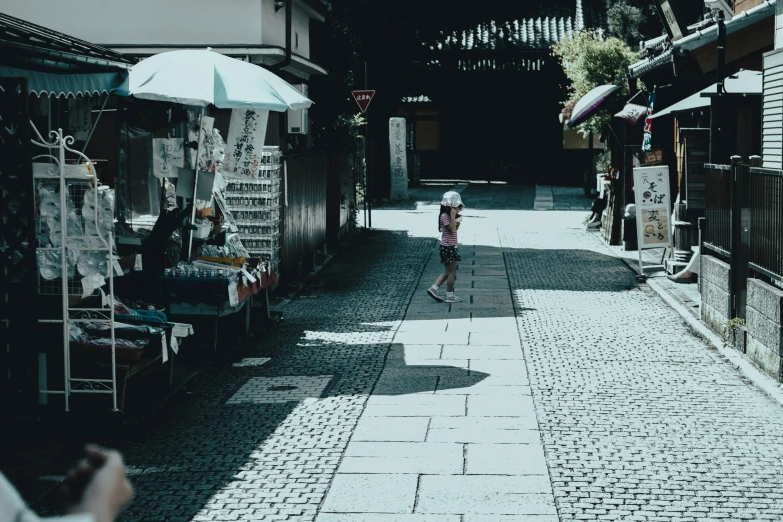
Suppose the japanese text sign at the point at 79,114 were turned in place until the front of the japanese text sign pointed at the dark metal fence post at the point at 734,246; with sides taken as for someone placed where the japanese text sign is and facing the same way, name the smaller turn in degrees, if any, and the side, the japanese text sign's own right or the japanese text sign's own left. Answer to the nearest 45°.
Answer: approximately 90° to the japanese text sign's own left

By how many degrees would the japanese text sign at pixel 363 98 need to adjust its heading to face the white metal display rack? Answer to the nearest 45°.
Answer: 0° — it already faces it

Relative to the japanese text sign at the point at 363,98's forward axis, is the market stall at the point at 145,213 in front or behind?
in front

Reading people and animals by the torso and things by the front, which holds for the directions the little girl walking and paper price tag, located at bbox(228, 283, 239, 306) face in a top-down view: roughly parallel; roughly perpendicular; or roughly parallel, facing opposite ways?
roughly perpendicular

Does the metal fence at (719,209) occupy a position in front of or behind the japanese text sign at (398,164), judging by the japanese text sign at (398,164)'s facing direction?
in front

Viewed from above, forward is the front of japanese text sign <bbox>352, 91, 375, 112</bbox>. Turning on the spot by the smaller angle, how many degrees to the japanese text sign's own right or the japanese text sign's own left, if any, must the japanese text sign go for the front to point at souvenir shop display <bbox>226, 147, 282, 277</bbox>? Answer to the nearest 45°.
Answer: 0° — it already faces it

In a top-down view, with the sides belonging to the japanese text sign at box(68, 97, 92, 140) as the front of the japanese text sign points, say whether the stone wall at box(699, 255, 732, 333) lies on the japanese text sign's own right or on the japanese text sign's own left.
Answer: on the japanese text sign's own left

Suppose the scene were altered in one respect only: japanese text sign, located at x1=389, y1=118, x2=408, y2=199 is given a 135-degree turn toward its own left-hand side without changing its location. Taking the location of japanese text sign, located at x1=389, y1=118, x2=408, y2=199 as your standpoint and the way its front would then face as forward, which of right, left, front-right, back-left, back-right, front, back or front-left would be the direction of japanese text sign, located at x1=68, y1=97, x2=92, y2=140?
back-right

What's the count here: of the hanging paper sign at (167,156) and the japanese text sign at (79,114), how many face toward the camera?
2

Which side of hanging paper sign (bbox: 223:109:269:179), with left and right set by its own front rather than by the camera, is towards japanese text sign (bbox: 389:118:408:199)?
back
